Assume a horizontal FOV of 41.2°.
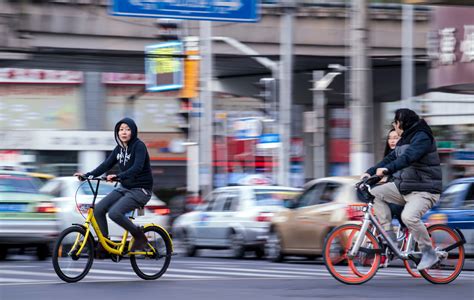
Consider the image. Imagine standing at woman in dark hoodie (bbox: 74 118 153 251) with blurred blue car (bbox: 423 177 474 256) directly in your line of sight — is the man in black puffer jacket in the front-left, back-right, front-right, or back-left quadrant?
front-right

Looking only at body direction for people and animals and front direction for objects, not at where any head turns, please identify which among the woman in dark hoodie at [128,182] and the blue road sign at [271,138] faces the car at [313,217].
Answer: the blue road sign

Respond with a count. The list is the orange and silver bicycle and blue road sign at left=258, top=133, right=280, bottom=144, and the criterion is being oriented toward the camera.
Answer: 1

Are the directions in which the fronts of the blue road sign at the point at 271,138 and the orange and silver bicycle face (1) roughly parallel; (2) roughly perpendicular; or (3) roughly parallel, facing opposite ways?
roughly perpendicular

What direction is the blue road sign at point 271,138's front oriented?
toward the camera

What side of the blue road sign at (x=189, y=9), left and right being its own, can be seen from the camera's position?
front

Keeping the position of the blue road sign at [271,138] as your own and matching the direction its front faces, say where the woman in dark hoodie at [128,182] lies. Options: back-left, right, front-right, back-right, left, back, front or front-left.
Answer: front

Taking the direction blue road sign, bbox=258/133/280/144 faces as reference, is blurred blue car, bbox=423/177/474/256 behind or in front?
in front

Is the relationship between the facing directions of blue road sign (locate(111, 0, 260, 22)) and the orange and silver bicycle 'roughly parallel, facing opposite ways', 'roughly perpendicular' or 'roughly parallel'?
roughly perpendicular

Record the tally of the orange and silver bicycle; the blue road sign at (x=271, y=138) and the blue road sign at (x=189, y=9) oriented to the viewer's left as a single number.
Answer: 1

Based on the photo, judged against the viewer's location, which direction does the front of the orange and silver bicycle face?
facing to the left of the viewer
